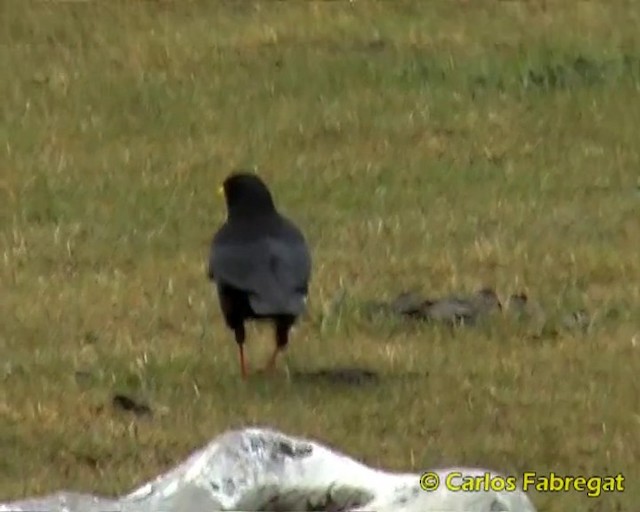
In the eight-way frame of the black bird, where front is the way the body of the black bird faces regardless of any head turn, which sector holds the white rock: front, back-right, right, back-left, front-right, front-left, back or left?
back-left

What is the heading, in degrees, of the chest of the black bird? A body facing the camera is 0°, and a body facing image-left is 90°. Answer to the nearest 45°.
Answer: approximately 135°
